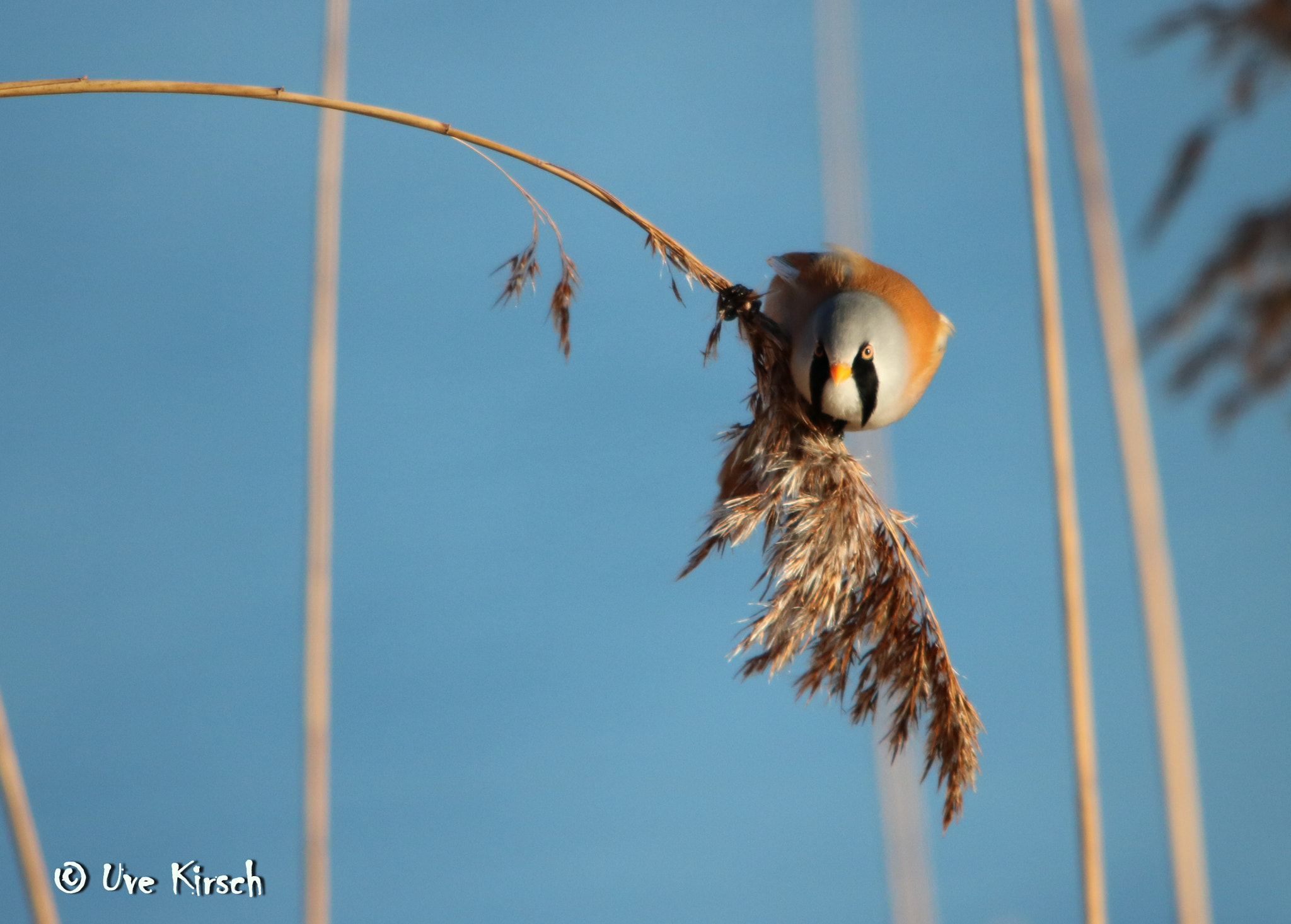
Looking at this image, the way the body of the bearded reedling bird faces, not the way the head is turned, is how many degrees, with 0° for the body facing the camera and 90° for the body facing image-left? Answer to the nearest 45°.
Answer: approximately 0°

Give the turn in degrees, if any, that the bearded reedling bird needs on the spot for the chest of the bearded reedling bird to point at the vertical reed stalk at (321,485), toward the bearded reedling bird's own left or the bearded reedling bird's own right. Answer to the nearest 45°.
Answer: approximately 90° to the bearded reedling bird's own right

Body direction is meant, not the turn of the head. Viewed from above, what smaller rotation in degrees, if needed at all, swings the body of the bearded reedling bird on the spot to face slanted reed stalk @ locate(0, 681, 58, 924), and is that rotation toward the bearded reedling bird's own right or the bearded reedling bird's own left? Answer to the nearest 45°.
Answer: approximately 45° to the bearded reedling bird's own right
